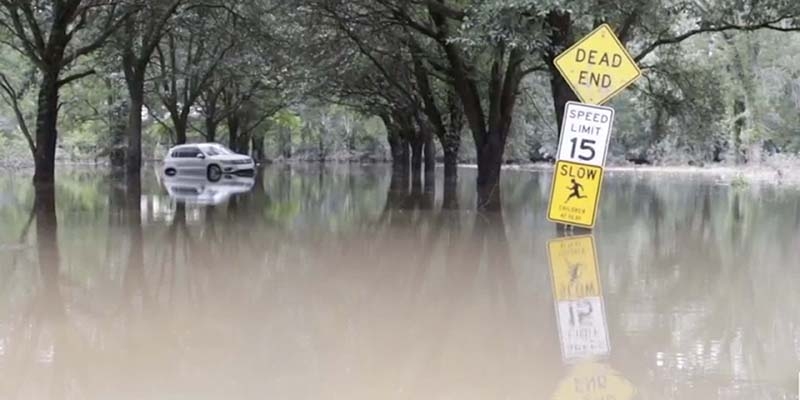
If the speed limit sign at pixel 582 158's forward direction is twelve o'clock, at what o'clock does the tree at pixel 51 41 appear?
The tree is roughly at 4 o'clock from the speed limit sign.

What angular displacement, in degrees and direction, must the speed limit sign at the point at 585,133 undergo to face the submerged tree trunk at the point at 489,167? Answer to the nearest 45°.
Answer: approximately 180°

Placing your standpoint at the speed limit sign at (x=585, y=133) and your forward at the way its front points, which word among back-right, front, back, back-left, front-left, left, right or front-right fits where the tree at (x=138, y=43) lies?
back-right

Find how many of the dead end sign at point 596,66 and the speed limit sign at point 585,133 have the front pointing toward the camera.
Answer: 2

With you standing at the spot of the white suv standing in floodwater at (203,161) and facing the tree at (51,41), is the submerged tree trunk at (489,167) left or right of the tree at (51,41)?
left

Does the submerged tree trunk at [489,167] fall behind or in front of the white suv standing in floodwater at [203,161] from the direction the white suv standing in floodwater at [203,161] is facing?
in front

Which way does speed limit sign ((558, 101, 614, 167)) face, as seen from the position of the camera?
facing the viewer

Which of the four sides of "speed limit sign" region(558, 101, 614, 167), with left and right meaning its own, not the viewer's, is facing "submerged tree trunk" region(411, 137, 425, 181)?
back

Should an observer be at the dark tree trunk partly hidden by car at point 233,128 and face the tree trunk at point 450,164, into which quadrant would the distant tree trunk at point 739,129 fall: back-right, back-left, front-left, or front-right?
front-left

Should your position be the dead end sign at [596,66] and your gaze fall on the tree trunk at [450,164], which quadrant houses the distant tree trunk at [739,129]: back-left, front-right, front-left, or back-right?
front-right

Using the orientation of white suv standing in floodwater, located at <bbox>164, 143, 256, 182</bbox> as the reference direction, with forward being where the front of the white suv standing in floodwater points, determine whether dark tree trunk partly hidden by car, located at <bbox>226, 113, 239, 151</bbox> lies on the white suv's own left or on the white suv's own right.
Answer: on the white suv's own left
